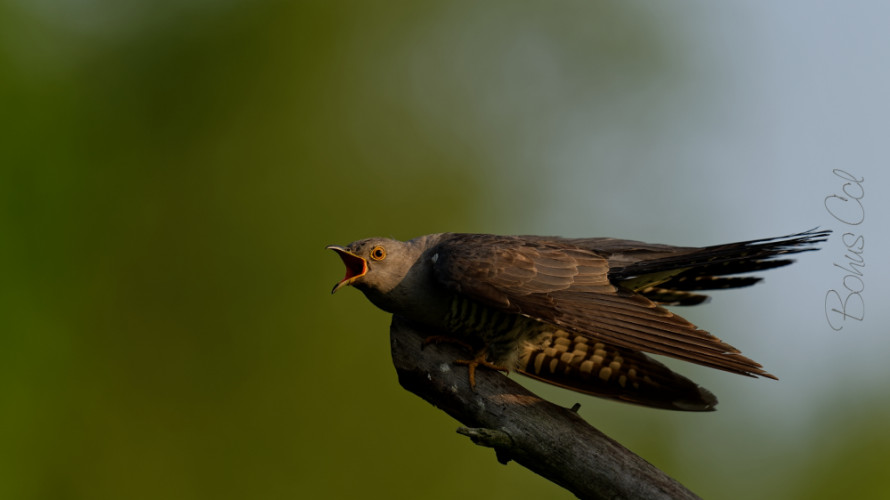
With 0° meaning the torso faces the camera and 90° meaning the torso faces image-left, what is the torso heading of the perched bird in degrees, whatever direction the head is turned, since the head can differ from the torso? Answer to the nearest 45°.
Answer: approximately 90°
